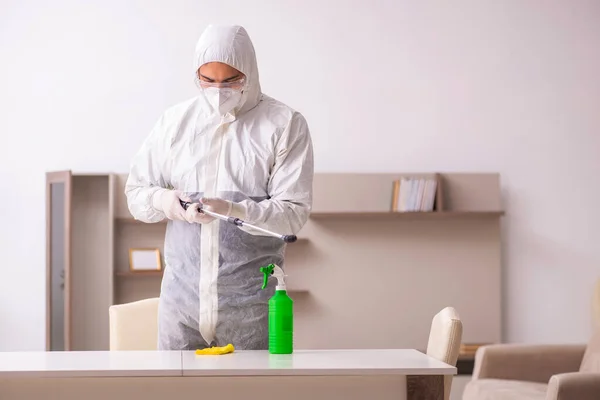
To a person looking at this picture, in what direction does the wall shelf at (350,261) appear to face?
facing the viewer

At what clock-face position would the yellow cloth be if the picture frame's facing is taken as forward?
The yellow cloth is roughly at 12 o'clock from the picture frame.

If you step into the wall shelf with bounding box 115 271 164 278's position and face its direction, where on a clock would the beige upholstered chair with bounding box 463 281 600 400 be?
The beige upholstered chair is roughly at 10 o'clock from the wall shelf.

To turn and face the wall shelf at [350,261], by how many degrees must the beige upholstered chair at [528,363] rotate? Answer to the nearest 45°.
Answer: approximately 90° to its right

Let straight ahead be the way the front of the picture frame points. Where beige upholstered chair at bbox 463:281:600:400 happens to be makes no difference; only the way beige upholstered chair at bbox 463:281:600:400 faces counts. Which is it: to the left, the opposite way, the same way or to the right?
to the right

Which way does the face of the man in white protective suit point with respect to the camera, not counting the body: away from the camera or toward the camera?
toward the camera

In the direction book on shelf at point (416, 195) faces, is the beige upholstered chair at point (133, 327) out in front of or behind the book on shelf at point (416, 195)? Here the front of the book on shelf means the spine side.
in front

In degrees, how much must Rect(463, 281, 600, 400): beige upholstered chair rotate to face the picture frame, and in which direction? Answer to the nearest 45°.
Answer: approximately 45° to its right

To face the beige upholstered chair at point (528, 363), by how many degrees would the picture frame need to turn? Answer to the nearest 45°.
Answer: approximately 45° to its left

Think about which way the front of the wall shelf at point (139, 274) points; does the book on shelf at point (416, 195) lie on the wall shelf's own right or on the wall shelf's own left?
on the wall shelf's own left

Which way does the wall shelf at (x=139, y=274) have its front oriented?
toward the camera

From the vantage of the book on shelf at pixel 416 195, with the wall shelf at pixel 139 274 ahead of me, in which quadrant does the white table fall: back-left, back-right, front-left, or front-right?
front-left

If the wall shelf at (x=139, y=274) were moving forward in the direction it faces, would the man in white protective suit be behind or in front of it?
in front

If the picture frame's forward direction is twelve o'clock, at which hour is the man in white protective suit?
The man in white protective suit is roughly at 12 o'clock from the picture frame.

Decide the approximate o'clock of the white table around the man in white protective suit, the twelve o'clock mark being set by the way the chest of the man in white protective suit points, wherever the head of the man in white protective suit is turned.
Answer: The white table is roughly at 12 o'clock from the man in white protective suit.

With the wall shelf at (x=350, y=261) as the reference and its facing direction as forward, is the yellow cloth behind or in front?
in front

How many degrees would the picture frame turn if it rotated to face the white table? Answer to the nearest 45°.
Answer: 0° — it already faces it

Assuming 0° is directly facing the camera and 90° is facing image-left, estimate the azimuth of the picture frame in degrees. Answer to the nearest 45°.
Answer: approximately 0°
